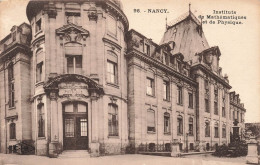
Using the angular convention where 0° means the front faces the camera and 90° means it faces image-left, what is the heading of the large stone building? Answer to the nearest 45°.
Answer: approximately 0°

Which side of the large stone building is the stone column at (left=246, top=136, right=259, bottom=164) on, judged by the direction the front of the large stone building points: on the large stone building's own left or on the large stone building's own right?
on the large stone building's own left
